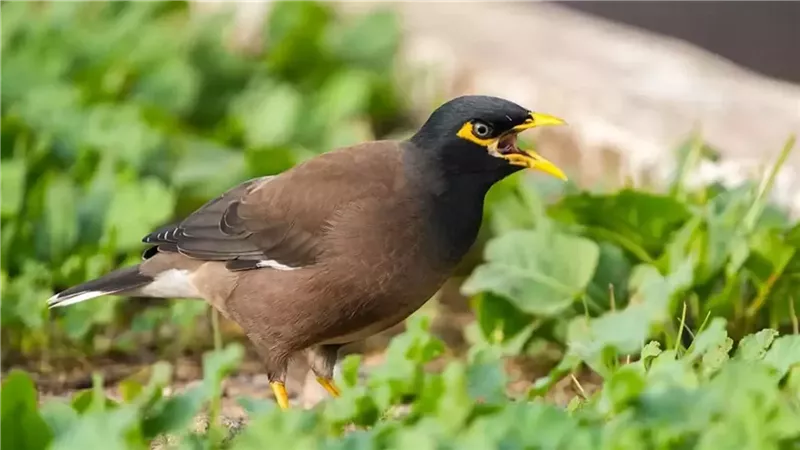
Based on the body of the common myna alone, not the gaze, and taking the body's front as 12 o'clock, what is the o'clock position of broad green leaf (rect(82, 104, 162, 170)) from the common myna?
The broad green leaf is roughly at 8 o'clock from the common myna.

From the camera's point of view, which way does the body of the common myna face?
to the viewer's right

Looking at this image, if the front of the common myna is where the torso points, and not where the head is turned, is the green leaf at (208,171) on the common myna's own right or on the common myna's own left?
on the common myna's own left

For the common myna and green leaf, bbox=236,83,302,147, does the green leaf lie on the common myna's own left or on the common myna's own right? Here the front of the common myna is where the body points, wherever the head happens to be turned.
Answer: on the common myna's own left

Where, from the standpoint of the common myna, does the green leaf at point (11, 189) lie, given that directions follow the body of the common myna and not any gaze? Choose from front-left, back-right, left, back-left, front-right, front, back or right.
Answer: back-left

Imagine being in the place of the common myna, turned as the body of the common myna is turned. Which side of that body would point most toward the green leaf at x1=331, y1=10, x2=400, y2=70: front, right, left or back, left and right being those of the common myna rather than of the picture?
left

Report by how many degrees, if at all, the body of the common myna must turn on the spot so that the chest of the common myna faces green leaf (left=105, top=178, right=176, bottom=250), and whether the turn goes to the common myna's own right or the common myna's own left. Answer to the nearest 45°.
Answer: approximately 135° to the common myna's own left
